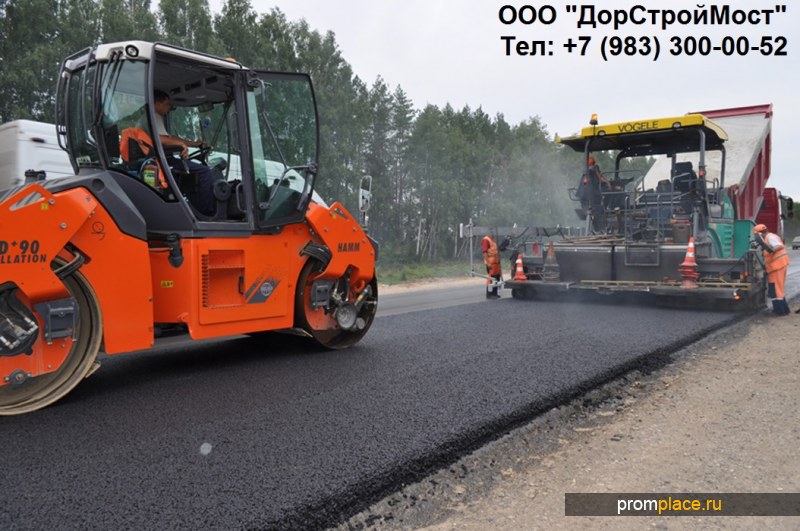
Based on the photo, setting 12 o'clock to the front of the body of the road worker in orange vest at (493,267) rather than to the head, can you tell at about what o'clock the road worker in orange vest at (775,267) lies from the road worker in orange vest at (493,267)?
the road worker in orange vest at (775,267) is roughly at 1 o'clock from the road worker in orange vest at (493,267).

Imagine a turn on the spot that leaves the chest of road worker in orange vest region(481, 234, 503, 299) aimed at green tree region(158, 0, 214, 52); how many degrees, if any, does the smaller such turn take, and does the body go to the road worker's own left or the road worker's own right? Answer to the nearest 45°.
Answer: approximately 135° to the road worker's own left

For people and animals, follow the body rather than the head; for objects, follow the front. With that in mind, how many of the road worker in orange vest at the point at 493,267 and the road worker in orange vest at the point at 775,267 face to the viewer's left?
1

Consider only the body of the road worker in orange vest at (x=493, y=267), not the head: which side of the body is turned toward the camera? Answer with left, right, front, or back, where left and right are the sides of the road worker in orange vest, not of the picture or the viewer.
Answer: right

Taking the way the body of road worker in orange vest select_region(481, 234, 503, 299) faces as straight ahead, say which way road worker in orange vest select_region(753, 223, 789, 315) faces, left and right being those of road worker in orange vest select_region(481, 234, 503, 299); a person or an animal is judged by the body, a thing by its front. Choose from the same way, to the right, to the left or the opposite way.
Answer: the opposite way

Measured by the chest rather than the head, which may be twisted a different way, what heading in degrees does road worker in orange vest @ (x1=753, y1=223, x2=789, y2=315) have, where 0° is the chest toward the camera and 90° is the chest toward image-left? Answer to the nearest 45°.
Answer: approximately 90°

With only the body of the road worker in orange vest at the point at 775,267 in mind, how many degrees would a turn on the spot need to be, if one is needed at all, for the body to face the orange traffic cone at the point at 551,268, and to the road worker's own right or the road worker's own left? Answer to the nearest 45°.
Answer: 0° — they already face it
